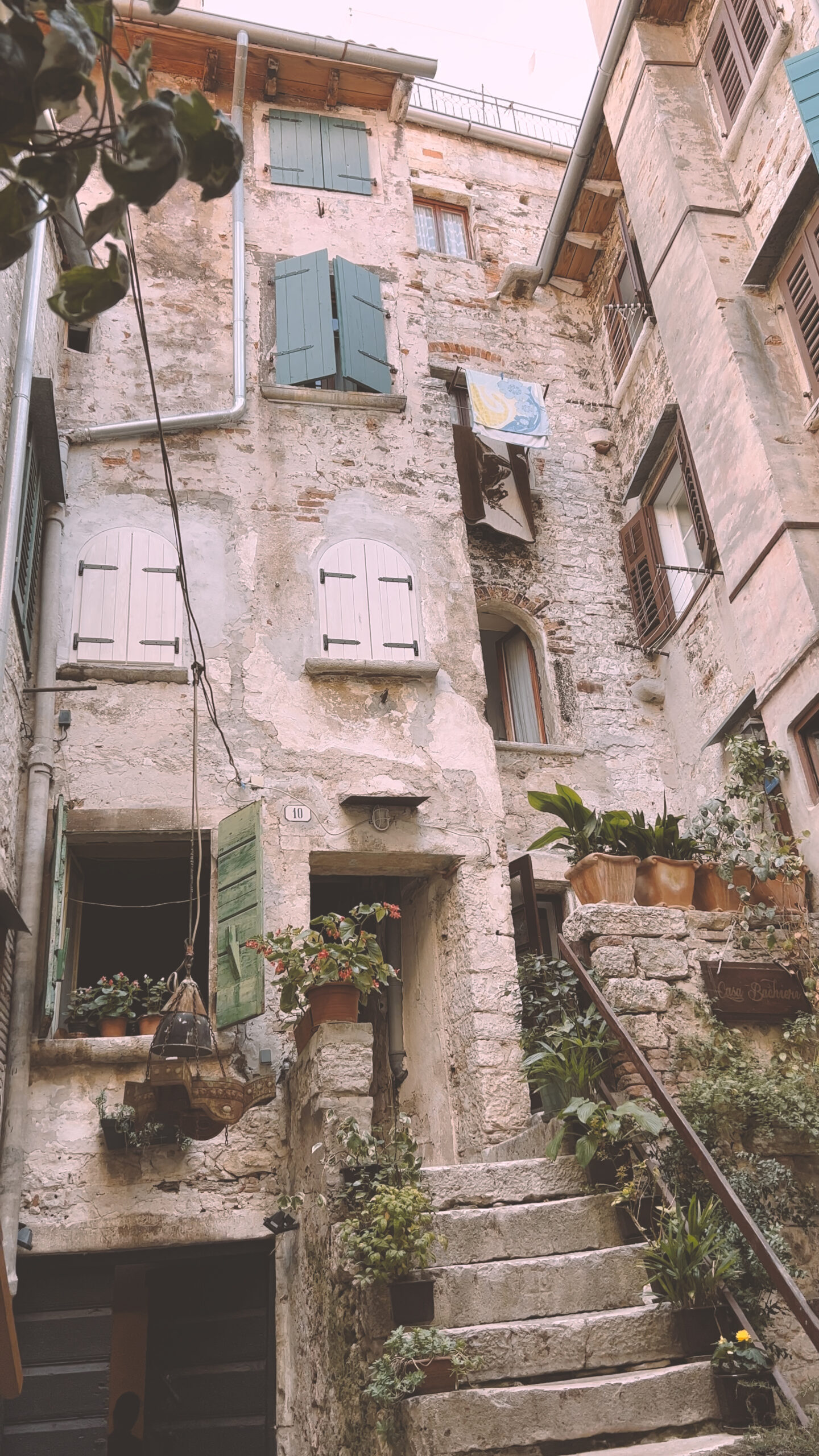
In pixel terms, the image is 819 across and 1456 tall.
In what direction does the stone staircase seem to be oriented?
toward the camera

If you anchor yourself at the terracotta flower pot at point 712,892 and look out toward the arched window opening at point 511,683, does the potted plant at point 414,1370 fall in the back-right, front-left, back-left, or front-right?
back-left

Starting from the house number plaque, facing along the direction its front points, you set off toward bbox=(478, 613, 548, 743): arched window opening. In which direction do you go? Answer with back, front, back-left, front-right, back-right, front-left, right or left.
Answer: back-left

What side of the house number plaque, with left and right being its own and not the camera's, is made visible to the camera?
front

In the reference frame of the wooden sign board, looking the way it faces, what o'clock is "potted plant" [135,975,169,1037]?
The potted plant is roughly at 3 o'clock from the wooden sign board.

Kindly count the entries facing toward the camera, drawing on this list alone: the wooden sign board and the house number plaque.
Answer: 2

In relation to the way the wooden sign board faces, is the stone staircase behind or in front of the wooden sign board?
in front

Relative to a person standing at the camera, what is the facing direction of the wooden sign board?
facing the viewer

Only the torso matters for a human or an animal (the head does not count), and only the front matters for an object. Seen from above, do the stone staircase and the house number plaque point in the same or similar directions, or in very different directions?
same or similar directions

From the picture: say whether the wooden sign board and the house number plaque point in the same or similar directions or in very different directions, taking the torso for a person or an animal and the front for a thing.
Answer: same or similar directions
